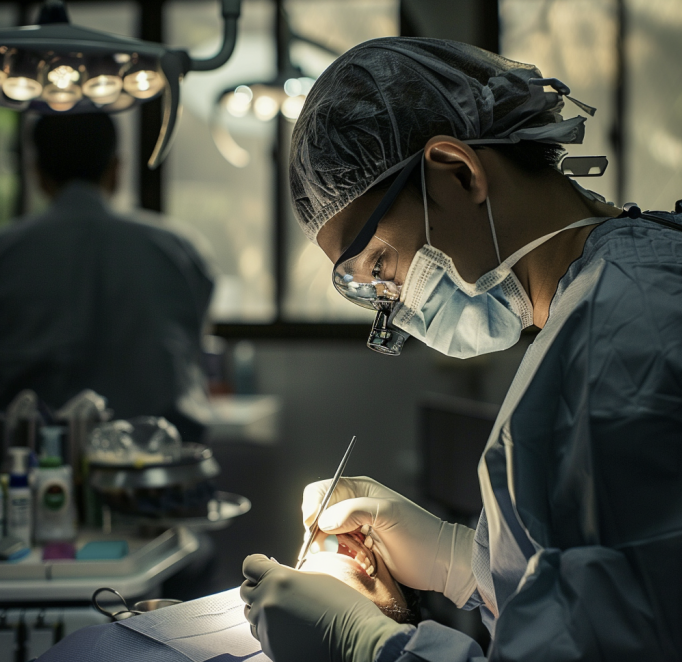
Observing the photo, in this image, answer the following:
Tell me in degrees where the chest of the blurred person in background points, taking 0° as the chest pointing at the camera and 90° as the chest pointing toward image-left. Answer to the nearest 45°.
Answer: approximately 180°

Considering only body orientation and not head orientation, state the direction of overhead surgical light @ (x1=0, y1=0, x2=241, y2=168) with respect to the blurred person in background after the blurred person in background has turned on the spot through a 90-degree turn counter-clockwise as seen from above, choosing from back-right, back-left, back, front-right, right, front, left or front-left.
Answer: left

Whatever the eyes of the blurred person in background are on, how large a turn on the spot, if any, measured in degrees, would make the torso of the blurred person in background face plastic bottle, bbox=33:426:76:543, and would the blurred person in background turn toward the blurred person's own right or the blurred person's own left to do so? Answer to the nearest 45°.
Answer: approximately 180°

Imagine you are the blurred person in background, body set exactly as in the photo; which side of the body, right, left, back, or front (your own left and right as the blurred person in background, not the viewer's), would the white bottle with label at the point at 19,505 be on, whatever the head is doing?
back

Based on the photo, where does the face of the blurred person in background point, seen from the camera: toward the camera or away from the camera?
away from the camera
